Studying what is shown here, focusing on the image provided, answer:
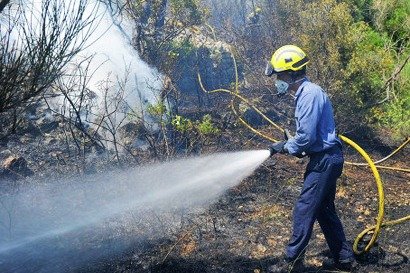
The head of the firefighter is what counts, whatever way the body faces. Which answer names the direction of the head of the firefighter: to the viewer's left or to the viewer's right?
to the viewer's left

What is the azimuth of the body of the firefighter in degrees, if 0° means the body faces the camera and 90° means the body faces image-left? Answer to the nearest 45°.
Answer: approximately 90°
